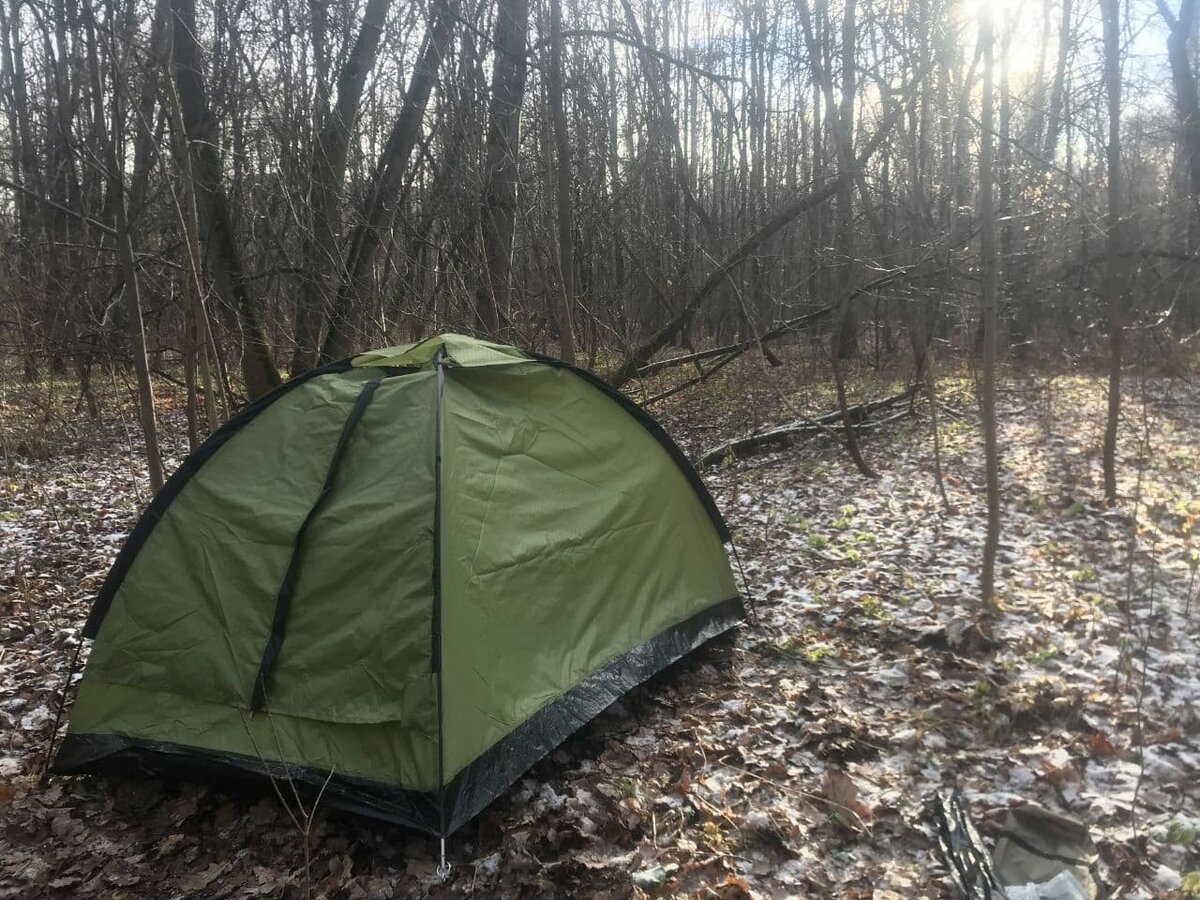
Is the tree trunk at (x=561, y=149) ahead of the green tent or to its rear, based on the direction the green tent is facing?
to the rear

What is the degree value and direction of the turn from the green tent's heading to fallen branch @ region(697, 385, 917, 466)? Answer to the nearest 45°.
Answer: approximately 180°

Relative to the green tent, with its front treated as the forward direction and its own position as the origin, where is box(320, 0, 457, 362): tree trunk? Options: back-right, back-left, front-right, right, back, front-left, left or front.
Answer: back-right

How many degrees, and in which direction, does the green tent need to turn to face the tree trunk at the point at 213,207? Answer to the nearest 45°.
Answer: approximately 135° to its right

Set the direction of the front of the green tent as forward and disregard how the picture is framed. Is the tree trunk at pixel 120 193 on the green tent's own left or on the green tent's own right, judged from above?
on the green tent's own right

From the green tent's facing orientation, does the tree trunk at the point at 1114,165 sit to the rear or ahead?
to the rear

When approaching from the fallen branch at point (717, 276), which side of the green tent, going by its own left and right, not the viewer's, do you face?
back

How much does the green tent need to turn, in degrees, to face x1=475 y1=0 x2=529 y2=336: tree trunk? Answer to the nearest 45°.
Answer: approximately 135° to its right

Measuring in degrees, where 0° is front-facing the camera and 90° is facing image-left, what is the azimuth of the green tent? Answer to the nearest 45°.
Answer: approximately 45°
